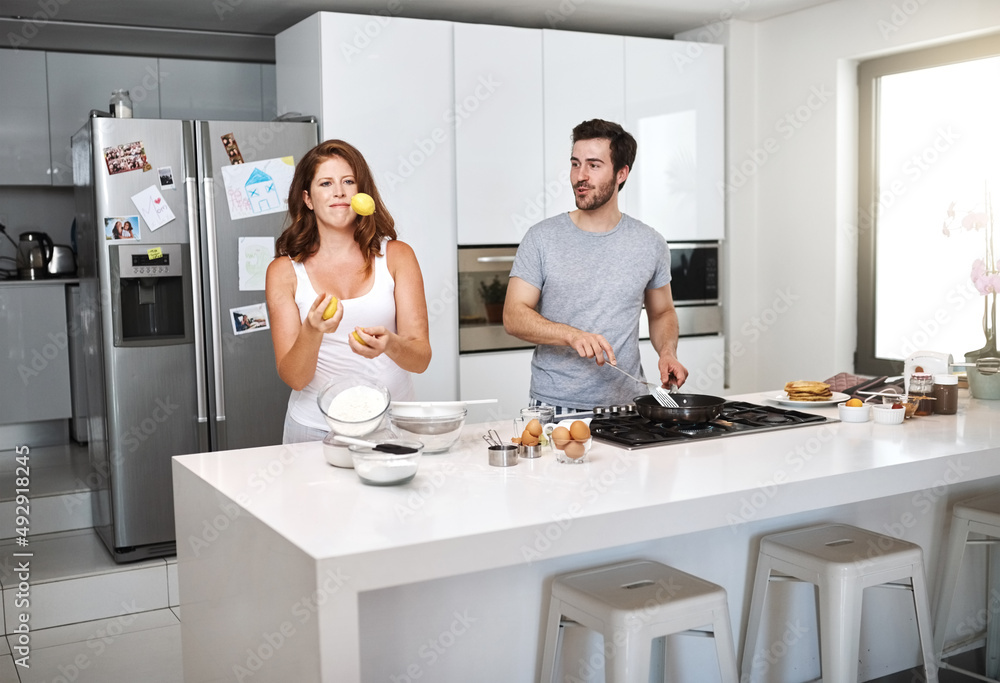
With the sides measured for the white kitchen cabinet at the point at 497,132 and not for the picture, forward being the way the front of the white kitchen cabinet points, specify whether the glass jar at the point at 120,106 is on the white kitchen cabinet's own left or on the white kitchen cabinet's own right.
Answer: on the white kitchen cabinet's own right

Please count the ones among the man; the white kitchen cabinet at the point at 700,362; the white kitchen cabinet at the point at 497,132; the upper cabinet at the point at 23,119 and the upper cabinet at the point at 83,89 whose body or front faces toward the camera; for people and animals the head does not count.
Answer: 5

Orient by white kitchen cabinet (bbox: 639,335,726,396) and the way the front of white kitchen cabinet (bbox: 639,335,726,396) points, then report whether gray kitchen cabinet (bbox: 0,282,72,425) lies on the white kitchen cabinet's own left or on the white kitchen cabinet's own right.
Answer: on the white kitchen cabinet's own right

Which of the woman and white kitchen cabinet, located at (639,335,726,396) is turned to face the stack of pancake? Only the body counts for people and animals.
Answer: the white kitchen cabinet

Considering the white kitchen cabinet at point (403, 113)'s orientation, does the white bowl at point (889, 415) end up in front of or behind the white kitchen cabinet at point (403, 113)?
in front

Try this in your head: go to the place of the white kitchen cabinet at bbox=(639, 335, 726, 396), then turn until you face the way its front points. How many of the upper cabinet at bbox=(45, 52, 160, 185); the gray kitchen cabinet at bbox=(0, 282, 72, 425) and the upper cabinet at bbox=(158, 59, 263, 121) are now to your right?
3

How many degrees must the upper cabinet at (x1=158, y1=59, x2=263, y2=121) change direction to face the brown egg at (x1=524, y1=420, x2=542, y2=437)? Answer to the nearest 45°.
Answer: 0° — it already faces it

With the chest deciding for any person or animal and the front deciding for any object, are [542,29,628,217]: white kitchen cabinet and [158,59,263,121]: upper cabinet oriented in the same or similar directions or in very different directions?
same or similar directions

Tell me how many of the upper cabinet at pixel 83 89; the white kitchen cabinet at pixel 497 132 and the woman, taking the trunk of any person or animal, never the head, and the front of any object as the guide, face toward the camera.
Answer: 3

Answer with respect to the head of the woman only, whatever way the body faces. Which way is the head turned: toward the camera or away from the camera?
toward the camera

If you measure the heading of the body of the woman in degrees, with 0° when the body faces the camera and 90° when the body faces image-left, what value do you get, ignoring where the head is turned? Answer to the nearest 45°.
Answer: approximately 0°

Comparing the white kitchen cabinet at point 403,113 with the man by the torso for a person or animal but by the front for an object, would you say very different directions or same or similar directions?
same or similar directions

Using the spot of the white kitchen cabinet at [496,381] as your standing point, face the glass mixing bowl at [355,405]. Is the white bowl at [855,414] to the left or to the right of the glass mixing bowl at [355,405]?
left

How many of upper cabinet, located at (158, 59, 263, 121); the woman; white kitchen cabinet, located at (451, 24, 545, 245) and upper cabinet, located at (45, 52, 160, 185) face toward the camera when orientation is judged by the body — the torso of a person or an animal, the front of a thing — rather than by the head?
4

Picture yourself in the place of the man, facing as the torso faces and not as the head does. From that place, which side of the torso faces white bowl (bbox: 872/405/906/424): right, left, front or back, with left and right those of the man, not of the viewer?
left

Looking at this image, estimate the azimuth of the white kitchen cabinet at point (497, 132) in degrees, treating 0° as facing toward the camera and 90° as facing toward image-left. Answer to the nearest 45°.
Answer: approximately 0°

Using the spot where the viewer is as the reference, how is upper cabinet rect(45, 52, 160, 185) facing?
facing the viewer

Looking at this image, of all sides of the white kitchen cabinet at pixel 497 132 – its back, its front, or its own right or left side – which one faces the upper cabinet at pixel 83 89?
right

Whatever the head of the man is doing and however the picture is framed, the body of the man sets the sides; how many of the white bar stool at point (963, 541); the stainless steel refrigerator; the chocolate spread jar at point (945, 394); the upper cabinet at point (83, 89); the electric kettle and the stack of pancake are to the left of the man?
3

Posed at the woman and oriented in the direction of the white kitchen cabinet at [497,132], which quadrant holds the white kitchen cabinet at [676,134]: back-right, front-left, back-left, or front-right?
front-right

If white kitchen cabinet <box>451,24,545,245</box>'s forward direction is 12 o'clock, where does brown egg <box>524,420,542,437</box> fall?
The brown egg is roughly at 12 o'clock from the white kitchen cabinet.
